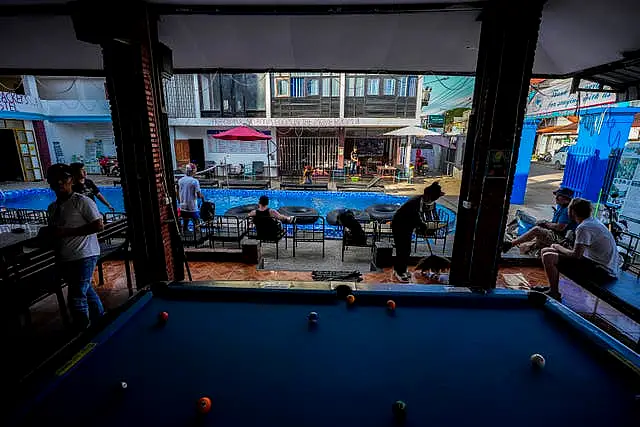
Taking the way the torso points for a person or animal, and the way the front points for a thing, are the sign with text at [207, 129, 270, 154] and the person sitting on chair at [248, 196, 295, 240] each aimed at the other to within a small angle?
yes

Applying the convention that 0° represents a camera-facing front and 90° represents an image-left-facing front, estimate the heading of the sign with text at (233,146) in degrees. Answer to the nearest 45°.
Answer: approximately 0°

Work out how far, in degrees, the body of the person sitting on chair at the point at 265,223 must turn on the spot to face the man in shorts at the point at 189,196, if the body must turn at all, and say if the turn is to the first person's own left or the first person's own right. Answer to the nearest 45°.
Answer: approximately 45° to the first person's own left

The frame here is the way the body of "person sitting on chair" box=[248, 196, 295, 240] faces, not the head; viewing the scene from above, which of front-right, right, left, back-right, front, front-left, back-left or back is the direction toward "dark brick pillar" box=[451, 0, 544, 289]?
back-right

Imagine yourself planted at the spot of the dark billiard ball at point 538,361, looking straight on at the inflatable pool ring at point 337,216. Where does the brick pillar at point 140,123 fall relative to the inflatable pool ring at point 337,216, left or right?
left

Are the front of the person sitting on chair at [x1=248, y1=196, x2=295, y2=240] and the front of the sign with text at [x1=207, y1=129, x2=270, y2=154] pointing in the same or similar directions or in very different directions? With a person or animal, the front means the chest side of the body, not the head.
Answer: very different directions

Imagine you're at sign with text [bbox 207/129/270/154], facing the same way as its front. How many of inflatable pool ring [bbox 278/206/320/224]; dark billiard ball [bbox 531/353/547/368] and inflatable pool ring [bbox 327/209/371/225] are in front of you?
3

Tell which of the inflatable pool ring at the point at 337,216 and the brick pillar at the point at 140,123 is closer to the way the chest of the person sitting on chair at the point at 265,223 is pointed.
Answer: the inflatable pool ring

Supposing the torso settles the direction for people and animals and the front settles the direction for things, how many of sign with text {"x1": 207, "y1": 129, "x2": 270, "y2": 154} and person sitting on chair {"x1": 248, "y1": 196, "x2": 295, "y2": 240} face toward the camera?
1

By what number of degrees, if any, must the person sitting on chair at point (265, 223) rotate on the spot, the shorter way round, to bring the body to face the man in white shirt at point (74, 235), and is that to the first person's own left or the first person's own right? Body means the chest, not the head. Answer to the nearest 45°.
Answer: approximately 135° to the first person's own left

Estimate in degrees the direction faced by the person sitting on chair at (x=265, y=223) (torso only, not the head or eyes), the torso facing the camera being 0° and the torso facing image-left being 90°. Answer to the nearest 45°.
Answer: approximately 180°

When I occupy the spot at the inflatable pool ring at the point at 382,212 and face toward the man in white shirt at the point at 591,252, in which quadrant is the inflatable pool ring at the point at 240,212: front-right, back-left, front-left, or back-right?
back-right

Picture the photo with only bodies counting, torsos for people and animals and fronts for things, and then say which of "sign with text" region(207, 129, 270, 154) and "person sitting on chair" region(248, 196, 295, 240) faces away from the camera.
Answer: the person sitting on chair
